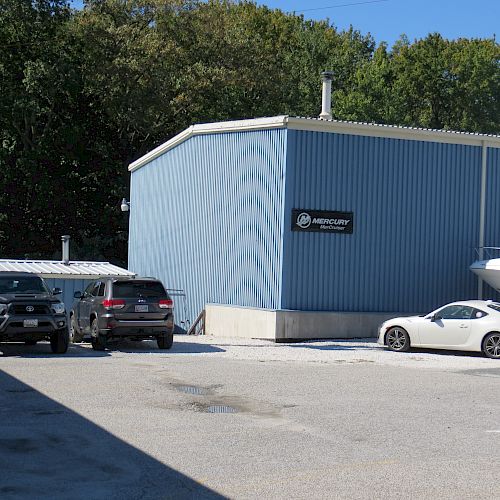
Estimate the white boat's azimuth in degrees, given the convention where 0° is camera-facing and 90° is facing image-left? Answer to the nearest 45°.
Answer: approximately 90°

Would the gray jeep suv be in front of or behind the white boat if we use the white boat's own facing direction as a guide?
in front

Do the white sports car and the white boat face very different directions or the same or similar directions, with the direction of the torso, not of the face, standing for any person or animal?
same or similar directions

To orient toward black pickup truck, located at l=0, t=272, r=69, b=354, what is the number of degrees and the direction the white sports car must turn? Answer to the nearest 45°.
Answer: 0° — it already faces it

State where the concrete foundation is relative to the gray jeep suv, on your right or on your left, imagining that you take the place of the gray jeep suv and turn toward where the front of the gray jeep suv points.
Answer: on your right

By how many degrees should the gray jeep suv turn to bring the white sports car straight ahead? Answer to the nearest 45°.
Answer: approximately 135° to its right

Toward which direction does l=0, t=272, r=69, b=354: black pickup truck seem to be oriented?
toward the camera

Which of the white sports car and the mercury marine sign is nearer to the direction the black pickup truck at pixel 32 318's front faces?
the white sports car

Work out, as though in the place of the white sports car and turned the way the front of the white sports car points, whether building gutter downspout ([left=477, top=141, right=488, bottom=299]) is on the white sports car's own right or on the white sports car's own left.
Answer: on the white sports car's own right

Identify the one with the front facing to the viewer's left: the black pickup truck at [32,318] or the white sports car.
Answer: the white sports car

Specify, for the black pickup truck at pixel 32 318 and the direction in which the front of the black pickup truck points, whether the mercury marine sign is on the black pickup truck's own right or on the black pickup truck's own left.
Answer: on the black pickup truck's own left

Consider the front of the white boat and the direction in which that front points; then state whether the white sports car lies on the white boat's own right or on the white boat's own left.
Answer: on the white boat's own left
